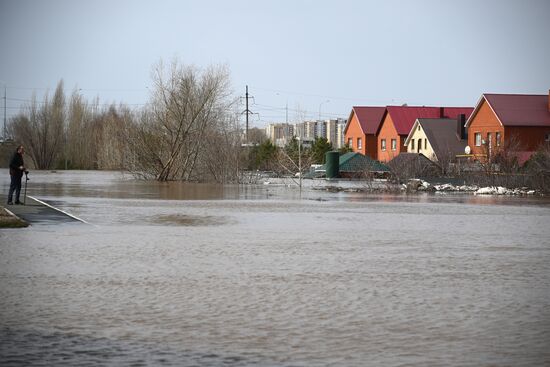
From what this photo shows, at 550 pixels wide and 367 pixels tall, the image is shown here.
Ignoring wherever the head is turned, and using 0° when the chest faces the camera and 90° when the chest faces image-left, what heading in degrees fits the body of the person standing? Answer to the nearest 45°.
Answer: approximately 270°
